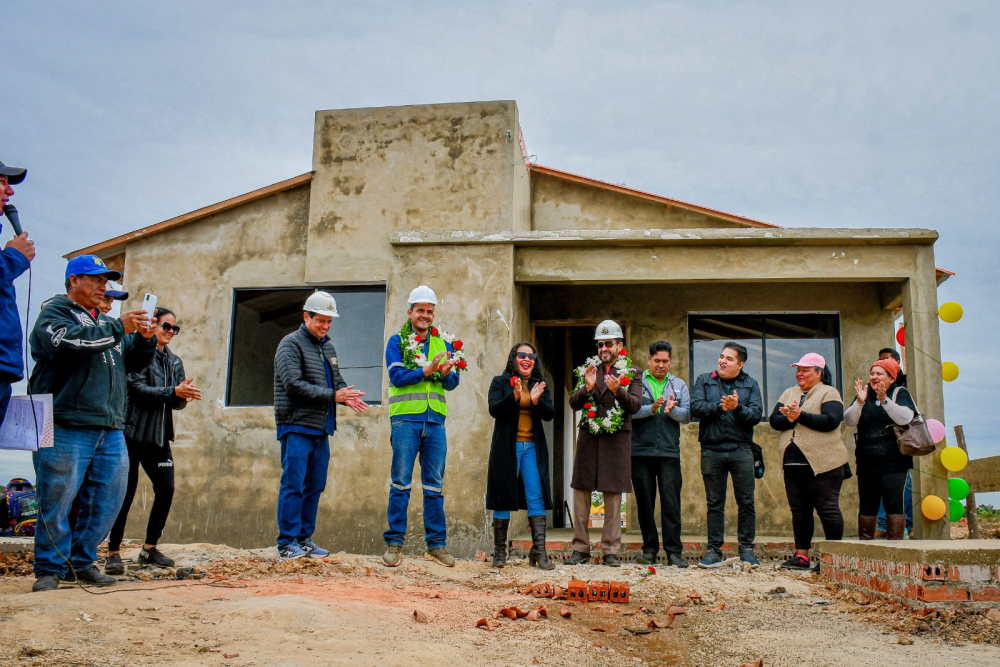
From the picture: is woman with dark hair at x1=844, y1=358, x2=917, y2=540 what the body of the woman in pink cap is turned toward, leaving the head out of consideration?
no

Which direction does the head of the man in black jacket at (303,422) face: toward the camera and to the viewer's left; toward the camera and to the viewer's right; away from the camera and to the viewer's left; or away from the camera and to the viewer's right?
toward the camera and to the viewer's right

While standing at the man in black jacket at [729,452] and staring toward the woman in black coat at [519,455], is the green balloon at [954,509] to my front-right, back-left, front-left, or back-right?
back-right

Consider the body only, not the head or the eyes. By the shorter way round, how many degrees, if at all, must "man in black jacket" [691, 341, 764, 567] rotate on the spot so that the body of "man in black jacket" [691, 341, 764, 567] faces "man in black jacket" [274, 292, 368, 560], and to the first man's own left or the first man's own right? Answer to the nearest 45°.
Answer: approximately 45° to the first man's own right

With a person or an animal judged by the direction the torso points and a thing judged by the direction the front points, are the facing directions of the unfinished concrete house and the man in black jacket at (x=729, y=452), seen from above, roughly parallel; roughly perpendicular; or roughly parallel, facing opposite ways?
roughly parallel

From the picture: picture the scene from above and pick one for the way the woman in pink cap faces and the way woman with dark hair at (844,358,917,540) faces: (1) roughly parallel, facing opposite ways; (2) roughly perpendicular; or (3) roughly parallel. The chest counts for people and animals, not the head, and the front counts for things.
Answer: roughly parallel

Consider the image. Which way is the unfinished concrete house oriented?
toward the camera

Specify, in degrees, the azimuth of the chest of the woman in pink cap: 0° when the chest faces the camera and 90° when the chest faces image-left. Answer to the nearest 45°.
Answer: approximately 45°

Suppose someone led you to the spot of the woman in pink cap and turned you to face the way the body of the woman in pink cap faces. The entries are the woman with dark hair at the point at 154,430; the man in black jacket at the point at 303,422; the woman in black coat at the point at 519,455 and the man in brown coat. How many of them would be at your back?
0

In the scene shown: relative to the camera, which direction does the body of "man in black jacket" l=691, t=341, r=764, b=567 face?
toward the camera

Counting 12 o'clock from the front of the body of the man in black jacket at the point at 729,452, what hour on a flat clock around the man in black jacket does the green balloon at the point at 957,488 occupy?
The green balloon is roughly at 8 o'clock from the man in black jacket.

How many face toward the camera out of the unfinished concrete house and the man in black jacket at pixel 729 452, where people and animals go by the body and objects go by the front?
2

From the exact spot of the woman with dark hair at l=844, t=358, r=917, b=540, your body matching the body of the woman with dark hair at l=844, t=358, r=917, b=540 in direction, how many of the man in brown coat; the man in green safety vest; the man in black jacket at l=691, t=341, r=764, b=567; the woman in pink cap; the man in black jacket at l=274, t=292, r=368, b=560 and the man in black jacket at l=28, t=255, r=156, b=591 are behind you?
0

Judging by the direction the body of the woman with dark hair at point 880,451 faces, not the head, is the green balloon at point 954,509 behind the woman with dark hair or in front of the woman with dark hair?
behind
